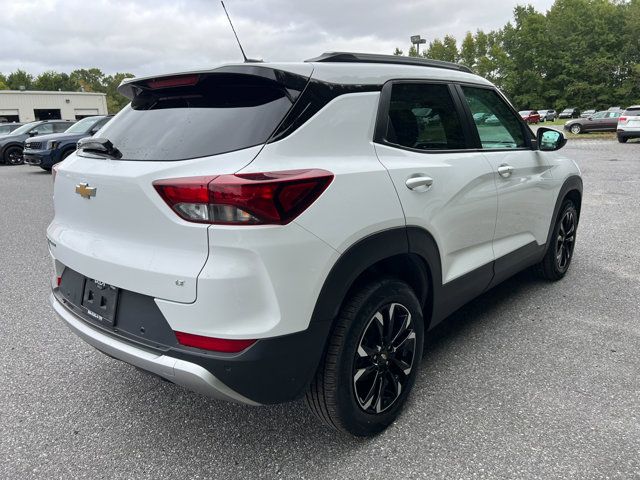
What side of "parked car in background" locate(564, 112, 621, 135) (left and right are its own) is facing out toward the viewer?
left

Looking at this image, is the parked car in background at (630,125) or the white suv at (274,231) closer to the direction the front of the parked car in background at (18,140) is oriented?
the white suv

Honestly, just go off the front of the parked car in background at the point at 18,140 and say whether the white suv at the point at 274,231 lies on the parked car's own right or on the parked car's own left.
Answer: on the parked car's own left

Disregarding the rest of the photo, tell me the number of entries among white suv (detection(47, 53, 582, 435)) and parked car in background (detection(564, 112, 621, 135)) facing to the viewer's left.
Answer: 1

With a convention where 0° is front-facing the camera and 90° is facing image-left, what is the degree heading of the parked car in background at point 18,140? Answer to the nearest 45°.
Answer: approximately 45°

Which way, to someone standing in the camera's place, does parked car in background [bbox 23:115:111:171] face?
facing the viewer and to the left of the viewer

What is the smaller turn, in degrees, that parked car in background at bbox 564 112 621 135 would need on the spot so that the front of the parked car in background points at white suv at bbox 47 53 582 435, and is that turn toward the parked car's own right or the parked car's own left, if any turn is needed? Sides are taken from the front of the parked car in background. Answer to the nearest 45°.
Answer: approximately 90° to the parked car's own left

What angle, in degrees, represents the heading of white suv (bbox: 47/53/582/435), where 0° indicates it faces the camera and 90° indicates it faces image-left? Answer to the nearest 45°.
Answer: approximately 225°
